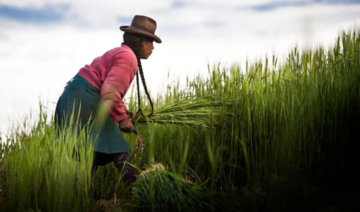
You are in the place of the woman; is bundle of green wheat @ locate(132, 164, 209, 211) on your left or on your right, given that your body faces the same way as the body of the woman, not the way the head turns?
on your right

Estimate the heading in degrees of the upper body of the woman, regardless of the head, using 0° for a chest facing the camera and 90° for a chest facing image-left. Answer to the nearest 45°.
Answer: approximately 270°

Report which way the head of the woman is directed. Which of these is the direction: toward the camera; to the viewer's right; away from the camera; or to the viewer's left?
to the viewer's right
